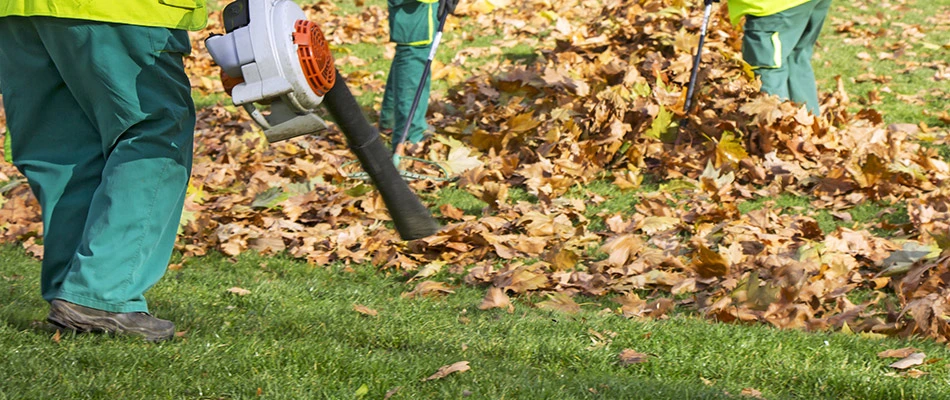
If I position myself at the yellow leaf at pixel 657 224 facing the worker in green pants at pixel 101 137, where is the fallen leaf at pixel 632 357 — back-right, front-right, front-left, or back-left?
front-left

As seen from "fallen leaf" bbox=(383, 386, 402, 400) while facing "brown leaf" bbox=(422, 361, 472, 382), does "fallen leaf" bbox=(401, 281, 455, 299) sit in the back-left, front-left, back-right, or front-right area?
front-left
